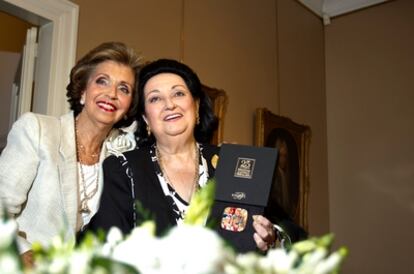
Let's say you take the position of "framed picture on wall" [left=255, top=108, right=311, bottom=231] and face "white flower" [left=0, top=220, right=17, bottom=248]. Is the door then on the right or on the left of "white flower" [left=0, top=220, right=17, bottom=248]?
right

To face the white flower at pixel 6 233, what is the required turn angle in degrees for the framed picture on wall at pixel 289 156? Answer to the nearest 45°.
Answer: approximately 45° to its right

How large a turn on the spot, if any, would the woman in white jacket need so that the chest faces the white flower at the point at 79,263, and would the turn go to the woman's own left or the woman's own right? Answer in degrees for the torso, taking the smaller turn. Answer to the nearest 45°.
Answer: approximately 45° to the woman's own right

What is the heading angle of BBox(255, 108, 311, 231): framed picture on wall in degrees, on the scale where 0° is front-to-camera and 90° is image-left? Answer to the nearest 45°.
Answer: approximately 315°

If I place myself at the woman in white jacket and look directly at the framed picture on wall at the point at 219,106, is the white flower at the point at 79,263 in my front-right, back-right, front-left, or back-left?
back-right

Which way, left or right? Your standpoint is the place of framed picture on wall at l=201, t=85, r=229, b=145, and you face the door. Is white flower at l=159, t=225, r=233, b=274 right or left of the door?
left

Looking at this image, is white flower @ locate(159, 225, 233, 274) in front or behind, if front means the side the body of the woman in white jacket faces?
in front

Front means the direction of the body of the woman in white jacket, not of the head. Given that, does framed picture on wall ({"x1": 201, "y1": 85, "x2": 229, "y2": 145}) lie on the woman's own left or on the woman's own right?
on the woman's own left

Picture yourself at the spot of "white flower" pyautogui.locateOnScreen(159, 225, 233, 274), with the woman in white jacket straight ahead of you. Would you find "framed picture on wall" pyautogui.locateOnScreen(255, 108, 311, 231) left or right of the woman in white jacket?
right

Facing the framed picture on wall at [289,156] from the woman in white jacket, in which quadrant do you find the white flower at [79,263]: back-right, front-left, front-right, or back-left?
back-right

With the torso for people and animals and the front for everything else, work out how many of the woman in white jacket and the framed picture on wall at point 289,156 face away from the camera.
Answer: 0

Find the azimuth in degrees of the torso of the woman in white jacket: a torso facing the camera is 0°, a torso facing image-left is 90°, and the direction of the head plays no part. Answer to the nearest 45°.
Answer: approximately 315°

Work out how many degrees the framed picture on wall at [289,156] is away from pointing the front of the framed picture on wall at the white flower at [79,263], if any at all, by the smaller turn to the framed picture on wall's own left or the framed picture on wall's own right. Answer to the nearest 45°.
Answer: approximately 45° to the framed picture on wall's own right

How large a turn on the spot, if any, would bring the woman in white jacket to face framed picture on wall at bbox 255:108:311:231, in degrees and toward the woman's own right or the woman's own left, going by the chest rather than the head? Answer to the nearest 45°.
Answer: approximately 90° to the woman's own left
